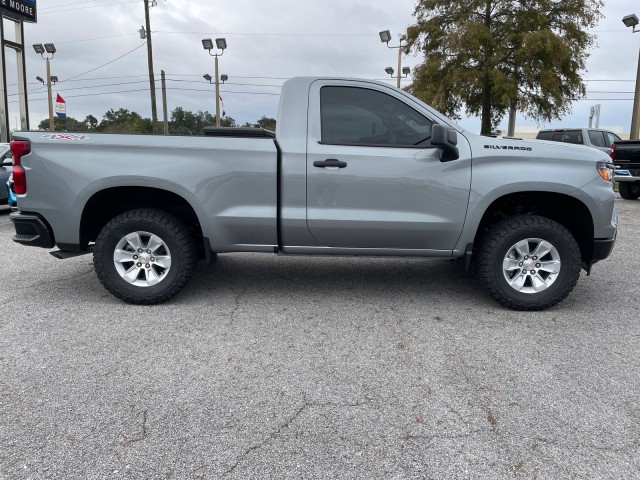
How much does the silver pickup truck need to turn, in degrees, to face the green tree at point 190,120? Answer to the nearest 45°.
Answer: approximately 90° to its left

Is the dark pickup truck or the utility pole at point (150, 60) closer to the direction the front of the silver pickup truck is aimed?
the dark pickup truck

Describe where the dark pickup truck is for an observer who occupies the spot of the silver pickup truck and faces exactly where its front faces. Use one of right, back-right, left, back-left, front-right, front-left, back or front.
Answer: front-left

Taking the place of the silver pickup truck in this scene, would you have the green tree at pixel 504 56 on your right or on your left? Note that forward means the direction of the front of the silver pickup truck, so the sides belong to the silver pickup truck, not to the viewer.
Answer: on your left

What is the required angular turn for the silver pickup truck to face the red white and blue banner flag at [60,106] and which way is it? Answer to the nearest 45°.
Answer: approximately 135° to its left

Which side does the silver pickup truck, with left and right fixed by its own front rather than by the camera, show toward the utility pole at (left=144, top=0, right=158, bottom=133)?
left

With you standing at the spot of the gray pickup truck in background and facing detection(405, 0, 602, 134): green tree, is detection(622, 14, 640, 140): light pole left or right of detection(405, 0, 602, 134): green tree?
right

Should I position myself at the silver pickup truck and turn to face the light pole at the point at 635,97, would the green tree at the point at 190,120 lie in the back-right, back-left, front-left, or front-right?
front-left

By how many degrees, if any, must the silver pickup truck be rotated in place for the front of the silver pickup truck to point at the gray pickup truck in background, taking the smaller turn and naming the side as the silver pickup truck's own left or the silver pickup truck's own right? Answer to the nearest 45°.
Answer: approximately 45° to the silver pickup truck's own left

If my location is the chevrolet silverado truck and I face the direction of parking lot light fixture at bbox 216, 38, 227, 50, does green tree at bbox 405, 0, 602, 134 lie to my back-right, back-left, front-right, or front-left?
front-right

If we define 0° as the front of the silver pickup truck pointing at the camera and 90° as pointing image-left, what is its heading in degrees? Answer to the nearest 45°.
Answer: approximately 270°
